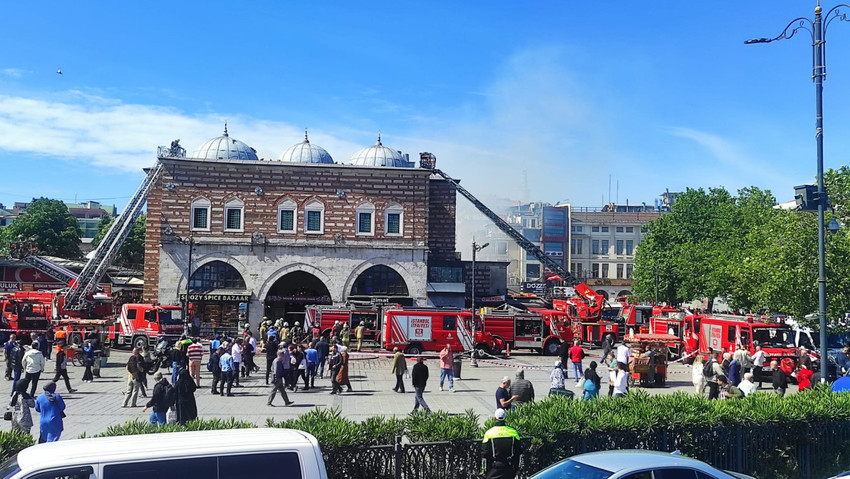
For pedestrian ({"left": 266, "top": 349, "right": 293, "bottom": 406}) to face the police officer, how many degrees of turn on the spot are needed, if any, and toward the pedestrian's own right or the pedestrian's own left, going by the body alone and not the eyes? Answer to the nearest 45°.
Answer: approximately 90° to the pedestrian's own right

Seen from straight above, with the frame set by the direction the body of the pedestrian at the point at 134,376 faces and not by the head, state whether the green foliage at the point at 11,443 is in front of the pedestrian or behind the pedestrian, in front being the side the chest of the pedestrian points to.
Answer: behind

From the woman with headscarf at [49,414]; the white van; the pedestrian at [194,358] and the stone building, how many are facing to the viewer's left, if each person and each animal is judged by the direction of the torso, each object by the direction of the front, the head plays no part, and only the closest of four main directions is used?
1

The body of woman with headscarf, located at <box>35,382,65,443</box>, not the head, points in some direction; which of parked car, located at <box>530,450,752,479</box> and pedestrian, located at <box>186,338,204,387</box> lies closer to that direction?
the pedestrian

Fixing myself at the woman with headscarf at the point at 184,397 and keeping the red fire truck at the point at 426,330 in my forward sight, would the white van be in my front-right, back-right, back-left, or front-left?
back-right

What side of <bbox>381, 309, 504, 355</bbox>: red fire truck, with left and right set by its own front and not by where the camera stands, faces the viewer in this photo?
right

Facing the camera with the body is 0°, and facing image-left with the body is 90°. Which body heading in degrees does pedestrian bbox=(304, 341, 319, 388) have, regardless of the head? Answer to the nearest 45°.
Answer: approximately 180°

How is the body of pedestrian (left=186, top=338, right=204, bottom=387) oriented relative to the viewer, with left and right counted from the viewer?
facing away from the viewer

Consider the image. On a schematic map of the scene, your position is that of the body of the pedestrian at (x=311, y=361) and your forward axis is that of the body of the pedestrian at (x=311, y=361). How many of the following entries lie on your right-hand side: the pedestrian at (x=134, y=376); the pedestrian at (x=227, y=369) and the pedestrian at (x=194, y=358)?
0

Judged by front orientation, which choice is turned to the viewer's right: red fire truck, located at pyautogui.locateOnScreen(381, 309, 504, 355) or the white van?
the red fire truck

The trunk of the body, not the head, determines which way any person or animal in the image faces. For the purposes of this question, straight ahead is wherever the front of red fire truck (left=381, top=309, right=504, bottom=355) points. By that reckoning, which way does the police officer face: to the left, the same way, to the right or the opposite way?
to the left

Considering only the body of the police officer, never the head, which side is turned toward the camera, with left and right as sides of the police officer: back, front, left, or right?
back

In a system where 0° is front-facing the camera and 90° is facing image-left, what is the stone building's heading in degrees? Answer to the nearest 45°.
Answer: approximately 0°

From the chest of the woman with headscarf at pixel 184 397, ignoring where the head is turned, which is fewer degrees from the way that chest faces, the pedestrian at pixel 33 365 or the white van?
the pedestrian

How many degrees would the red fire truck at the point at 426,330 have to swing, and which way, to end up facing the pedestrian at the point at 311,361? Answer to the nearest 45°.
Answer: approximately 90° to its right

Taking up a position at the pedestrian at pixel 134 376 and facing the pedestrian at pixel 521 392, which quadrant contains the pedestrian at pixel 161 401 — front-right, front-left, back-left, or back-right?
front-right

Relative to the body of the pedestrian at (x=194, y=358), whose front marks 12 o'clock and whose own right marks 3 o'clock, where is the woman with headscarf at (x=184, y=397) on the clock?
The woman with headscarf is roughly at 6 o'clock from the pedestrian.

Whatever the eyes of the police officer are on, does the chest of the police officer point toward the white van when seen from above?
no

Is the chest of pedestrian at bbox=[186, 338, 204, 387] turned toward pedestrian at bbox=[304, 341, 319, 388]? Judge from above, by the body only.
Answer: no

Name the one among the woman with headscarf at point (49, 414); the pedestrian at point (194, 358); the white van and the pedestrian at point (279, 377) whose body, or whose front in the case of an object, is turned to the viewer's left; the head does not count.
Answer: the white van
